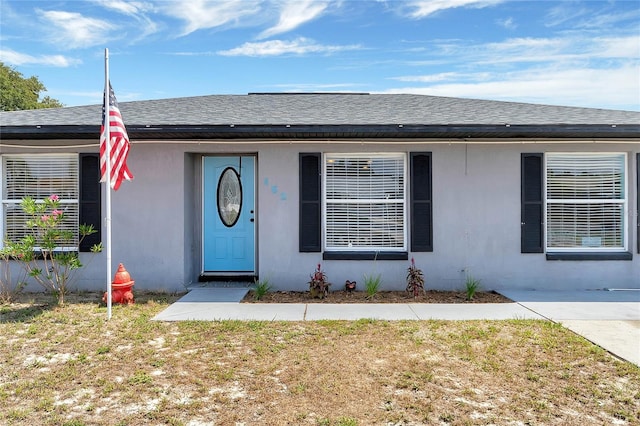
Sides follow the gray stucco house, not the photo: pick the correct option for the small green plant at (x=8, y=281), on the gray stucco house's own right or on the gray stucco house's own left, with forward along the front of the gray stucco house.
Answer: on the gray stucco house's own right

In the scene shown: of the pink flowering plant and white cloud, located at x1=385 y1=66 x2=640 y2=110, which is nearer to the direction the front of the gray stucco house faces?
the pink flowering plant

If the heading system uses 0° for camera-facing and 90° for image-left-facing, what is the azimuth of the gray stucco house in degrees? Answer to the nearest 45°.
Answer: approximately 0°

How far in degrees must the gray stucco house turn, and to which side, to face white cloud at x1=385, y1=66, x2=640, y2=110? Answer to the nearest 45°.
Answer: approximately 135° to its left

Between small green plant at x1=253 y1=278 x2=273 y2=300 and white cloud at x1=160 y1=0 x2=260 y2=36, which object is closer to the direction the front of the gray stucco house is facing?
the small green plant
